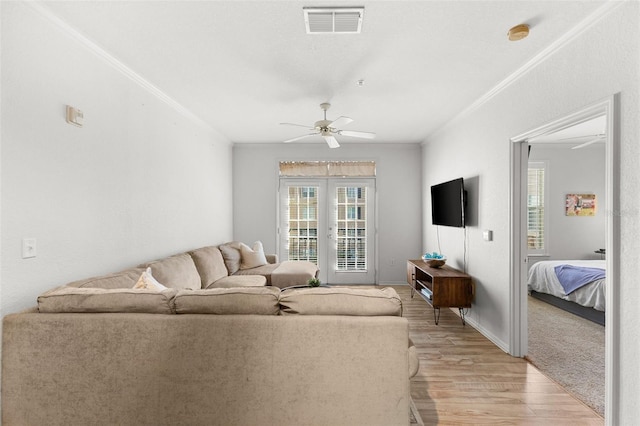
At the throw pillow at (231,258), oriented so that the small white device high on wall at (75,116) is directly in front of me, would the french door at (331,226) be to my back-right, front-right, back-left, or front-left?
back-left

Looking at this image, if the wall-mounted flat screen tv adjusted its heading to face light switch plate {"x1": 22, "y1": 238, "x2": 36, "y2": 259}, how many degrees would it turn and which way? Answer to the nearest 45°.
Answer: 0° — it already faces it

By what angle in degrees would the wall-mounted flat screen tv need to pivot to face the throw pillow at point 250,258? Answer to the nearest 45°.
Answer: approximately 45° to its right

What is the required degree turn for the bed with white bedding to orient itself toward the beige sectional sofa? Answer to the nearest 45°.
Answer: approximately 45° to its left

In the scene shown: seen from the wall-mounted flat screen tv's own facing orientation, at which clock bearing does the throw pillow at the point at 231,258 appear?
The throw pillow is roughly at 1 o'clock from the wall-mounted flat screen tv.

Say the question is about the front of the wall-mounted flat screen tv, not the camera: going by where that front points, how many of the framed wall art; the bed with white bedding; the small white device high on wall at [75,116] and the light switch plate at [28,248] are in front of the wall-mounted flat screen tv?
2

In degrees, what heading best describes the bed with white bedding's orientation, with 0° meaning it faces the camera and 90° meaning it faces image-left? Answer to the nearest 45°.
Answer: approximately 45°

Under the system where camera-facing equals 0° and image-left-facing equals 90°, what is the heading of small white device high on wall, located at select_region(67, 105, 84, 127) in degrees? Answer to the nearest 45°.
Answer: approximately 315°

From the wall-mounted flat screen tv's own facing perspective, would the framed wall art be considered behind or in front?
behind

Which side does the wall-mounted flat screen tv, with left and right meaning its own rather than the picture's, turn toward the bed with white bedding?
back

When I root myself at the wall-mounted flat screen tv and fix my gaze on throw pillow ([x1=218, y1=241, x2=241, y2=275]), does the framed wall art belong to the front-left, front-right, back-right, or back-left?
back-right

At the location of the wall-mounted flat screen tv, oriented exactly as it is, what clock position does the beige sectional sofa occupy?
The beige sectional sofa is roughly at 11 o'clock from the wall-mounted flat screen tv.
